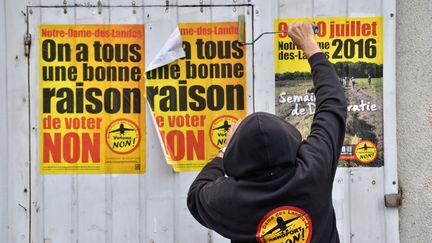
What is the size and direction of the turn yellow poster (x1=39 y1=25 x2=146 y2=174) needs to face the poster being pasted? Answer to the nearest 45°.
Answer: approximately 90° to its left

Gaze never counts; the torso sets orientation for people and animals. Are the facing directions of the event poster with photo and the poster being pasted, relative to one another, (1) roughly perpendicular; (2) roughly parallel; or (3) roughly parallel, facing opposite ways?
roughly parallel

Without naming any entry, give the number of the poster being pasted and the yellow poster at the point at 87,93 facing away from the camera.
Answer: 0

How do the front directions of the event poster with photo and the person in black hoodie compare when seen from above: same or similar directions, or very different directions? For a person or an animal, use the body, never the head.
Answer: very different directions

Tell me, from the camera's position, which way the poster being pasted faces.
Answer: facing the viewer

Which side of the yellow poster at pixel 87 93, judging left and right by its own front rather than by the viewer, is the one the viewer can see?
front

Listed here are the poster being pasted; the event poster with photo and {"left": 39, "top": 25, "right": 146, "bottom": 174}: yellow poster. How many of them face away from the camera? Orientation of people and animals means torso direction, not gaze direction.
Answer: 0

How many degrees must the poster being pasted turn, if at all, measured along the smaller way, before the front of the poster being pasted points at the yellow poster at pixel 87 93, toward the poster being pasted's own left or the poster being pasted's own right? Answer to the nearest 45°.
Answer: approximately 90° to the poster being pasted's own right

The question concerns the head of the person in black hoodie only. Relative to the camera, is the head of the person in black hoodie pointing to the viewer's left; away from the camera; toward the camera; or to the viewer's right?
away from the camera

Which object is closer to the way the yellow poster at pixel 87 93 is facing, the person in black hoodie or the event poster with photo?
the person in black hoodie

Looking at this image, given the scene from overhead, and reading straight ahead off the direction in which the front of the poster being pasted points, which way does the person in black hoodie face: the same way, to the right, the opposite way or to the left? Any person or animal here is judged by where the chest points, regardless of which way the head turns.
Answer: the opposite way

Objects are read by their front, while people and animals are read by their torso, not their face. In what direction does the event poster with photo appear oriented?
toward the camera

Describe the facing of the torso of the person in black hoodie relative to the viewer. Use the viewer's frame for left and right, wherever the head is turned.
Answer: facing away from the viewer

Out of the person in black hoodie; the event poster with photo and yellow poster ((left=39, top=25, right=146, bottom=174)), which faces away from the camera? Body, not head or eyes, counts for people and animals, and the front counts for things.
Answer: the person in black hoodie

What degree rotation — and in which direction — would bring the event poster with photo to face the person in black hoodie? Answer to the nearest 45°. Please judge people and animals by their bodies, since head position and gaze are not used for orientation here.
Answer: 0° — it already faces them

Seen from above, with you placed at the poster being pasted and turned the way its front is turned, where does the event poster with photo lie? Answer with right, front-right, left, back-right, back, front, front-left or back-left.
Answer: left
